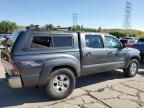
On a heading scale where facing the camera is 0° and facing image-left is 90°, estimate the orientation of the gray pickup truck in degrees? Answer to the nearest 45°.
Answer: approximately 225°
